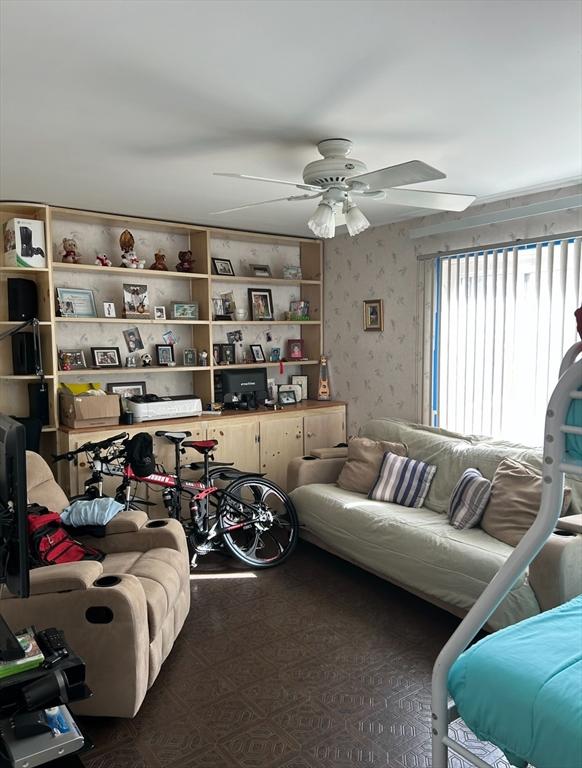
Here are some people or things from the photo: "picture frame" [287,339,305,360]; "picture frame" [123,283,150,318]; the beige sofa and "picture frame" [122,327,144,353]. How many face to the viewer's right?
0

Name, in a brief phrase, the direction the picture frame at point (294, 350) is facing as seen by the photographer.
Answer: facing the viewer

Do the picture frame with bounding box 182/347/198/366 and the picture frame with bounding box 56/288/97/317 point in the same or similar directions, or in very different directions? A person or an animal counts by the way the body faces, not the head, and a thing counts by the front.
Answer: same or similar directions

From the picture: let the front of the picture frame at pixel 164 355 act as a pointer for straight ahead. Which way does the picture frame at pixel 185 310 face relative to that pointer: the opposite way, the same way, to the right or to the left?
the same way

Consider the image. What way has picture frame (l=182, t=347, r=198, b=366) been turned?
toward the camera

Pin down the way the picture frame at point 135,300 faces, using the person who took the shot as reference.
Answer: facing the viewer

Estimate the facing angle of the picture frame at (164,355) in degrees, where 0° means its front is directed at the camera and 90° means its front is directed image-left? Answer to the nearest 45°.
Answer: approximately 0°

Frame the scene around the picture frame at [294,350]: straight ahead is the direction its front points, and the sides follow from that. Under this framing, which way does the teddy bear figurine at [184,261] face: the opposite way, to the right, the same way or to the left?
the same way

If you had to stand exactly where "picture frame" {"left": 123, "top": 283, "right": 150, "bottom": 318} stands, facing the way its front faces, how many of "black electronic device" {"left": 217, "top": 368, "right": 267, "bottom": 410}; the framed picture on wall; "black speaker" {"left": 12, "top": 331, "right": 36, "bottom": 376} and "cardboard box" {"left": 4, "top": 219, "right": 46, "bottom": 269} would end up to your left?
2

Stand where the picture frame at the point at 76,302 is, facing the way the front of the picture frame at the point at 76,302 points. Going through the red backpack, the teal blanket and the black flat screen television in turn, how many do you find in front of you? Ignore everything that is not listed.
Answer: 3

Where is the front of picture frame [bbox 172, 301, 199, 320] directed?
toward the camera
